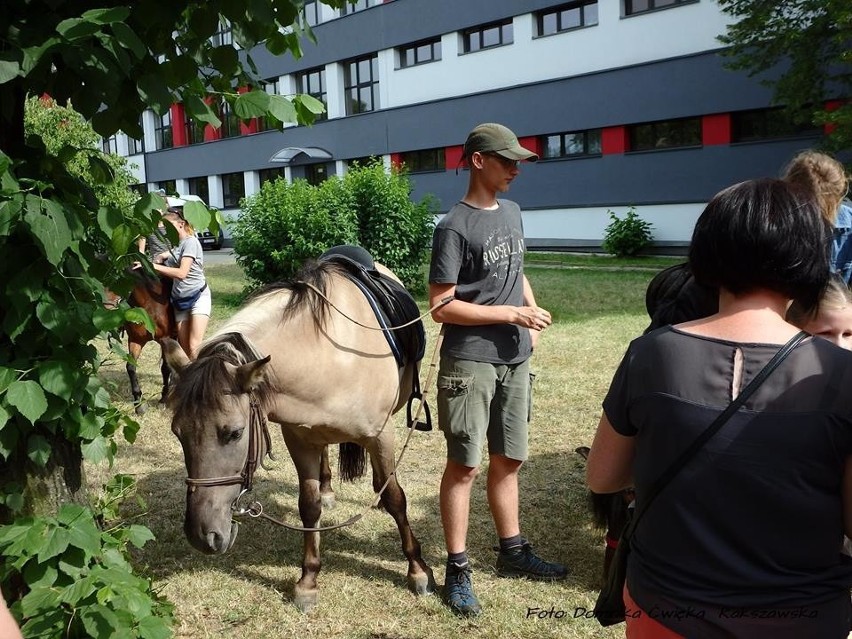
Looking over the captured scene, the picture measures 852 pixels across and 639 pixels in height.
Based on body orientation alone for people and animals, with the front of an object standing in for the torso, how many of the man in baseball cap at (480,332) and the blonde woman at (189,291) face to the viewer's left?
1

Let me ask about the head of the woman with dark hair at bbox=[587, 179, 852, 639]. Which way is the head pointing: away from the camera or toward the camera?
away from the camera

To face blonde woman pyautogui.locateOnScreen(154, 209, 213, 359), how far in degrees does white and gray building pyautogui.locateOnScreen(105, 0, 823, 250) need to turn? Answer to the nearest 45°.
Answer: approximately 45° to its left

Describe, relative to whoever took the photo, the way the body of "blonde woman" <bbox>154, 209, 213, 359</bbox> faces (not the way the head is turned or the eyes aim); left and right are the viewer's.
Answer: facing to the left of the viewer

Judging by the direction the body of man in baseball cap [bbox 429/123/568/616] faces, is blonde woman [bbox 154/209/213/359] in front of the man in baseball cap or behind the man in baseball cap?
behind

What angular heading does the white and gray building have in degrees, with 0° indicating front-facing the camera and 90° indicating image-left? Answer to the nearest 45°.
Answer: approximately 45°

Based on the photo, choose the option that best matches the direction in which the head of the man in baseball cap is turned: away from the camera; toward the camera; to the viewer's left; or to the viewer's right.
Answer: to the viewer's right

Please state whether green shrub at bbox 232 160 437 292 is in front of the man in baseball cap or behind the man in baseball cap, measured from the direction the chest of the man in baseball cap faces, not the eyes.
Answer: behind

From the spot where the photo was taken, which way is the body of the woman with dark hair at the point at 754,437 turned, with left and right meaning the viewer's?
facing away from the viewer

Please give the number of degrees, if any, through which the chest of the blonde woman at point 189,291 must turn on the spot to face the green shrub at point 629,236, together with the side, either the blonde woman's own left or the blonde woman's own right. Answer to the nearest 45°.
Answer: approximately 135° to the blonde woman's own right

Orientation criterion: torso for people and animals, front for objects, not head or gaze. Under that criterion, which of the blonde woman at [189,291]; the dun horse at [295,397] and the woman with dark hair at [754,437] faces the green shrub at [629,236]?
the woman with dark hair

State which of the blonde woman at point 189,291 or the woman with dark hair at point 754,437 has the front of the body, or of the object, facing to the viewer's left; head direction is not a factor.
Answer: the blonde woman

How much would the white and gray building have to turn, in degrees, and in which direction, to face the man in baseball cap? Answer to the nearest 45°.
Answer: approximately 45° to its left

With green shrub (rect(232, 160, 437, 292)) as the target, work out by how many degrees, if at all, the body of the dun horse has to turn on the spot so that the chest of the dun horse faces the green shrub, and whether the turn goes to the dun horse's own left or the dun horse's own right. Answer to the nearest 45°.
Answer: approximately 135° to the dun horse's own right

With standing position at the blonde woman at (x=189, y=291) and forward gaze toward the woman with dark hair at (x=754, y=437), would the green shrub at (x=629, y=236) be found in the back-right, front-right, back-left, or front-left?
back-left

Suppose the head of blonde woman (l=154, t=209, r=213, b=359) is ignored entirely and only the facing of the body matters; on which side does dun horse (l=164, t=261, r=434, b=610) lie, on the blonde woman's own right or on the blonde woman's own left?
on the blonde woman's own left

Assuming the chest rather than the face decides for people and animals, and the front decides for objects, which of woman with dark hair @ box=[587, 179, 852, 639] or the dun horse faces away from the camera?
the woman with dark hair

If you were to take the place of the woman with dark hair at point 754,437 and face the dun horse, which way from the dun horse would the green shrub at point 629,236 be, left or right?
right

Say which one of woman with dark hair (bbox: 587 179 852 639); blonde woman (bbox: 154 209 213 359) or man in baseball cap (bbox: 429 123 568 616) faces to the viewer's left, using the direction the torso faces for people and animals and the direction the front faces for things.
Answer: the blonde woman
